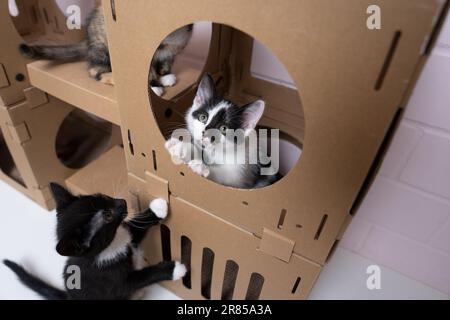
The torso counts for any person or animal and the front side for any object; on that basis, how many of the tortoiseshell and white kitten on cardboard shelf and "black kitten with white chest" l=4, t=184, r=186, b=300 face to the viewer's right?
2

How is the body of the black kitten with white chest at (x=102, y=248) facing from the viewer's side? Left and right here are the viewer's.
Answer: facing to the right of the viewer

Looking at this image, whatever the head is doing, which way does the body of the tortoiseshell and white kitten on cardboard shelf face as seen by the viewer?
to the viewer's right

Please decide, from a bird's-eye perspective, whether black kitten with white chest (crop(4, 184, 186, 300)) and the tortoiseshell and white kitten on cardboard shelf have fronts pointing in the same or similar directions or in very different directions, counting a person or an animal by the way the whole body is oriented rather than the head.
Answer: same or similar directions
